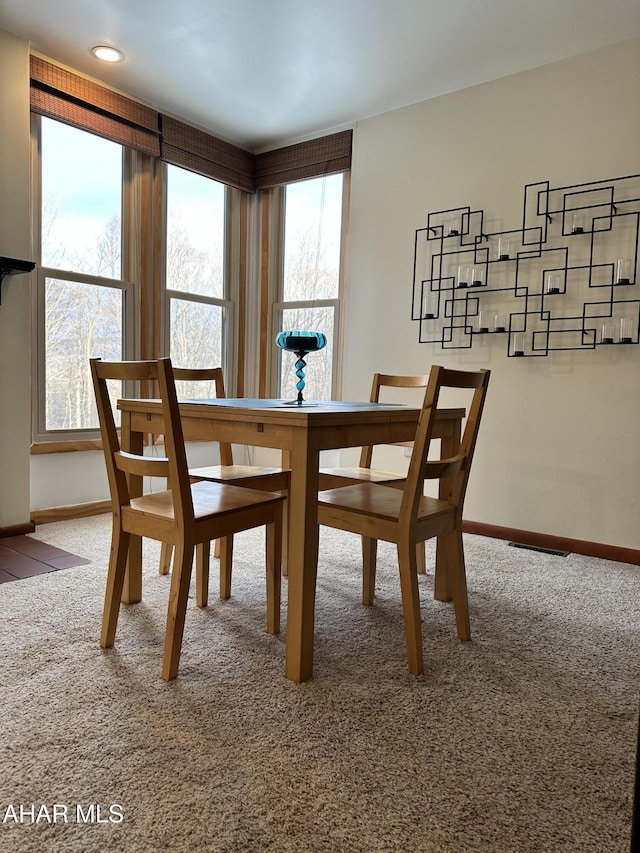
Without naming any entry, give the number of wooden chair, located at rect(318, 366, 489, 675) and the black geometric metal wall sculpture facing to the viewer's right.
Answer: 0

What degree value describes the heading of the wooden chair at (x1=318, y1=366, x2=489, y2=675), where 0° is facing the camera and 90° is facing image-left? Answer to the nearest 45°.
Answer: approximately 135°

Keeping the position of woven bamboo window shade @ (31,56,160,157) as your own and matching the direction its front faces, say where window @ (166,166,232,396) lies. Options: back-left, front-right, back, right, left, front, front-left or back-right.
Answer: left

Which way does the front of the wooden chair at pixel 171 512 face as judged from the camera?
facing away from the viewer and to the right of the viewer

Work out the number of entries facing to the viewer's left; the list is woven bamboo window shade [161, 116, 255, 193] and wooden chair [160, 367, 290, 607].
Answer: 0

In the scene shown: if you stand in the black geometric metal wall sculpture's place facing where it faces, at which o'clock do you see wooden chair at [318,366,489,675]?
The wooden chair is roughly at 11 o'clock from the black geometric metal wall sculpture.

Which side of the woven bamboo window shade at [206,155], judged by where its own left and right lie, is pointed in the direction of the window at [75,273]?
right
